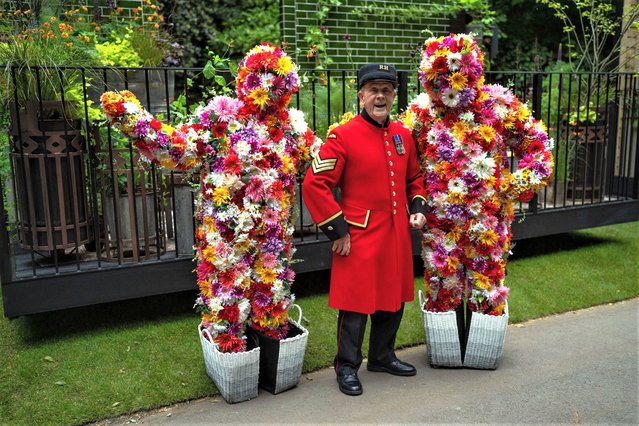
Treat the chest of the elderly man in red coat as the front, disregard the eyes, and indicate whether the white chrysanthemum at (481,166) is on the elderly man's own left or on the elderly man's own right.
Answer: on the elderly man's own left

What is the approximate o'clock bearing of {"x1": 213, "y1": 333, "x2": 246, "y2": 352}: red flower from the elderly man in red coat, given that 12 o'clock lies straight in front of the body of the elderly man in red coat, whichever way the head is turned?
The red flower is roughly at 4 o'clock from the elderly man in red coat.

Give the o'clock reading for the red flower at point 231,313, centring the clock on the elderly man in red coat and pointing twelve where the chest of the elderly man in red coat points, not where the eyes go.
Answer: The red flower is roughly at 4 o'clock from the elderly man in red coat.

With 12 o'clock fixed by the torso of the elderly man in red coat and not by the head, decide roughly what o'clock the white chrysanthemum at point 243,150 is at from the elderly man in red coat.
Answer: The white chrysanthemum is roughly at 4 o'clock from the elderly man in red coat.

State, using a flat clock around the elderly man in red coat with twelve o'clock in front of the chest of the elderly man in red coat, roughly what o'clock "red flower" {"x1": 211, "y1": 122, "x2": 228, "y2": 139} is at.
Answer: The red flower is roughly at 4 o'clock from the elderly man in red coat.

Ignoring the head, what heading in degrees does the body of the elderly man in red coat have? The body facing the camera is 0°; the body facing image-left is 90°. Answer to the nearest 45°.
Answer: approximately 315°

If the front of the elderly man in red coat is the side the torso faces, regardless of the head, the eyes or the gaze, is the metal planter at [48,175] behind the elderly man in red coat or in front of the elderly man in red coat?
behind

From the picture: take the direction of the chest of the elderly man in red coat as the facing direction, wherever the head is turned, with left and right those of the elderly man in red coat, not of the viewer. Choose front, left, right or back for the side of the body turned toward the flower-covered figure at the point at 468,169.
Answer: left
